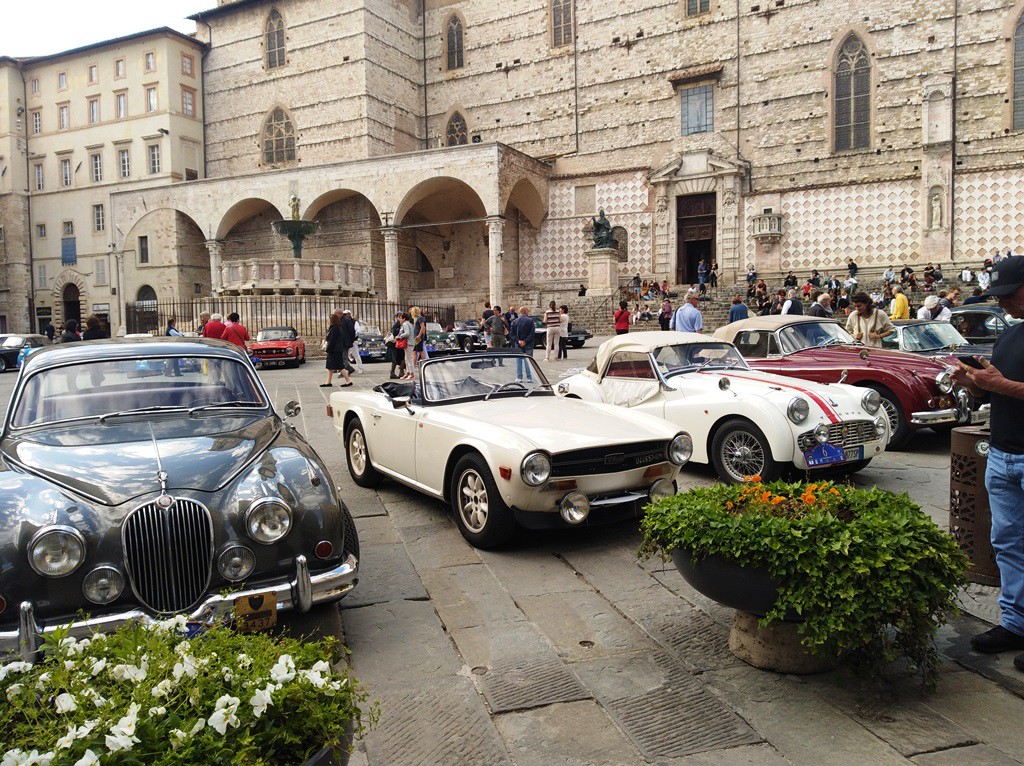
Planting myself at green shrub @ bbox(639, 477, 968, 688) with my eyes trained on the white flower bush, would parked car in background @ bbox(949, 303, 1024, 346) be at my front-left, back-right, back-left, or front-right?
back-right

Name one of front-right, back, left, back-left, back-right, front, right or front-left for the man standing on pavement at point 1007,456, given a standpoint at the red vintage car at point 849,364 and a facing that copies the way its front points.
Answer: front-right

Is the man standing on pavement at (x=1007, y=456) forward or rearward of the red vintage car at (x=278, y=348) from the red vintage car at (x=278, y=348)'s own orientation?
forward

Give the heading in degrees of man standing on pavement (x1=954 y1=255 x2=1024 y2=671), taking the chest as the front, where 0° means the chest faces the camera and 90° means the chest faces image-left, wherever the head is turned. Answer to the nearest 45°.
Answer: approximately 90°

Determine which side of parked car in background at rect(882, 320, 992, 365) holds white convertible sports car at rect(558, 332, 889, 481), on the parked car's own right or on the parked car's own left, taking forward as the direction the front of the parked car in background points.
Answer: on the parked car's own right

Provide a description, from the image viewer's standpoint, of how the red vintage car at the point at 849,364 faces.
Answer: facing the viewer and to the right of the viewer

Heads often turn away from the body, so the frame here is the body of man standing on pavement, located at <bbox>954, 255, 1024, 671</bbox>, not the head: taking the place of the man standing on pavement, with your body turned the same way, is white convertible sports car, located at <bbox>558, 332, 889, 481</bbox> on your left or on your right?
on your right

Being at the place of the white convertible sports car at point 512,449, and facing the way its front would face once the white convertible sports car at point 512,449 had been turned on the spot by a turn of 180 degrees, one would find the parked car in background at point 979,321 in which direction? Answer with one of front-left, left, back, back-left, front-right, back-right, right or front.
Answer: right

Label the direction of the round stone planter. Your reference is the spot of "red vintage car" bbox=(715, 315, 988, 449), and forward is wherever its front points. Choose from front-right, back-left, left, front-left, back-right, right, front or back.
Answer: front-right

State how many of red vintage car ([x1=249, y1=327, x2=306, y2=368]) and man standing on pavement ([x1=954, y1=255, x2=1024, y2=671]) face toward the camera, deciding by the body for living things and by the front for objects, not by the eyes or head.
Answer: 1

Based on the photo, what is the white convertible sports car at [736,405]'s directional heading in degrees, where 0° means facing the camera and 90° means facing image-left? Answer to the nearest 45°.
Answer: approximately 315°

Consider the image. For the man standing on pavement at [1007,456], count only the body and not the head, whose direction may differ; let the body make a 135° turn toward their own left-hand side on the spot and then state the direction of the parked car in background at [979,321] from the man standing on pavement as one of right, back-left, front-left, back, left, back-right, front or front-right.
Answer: back-left

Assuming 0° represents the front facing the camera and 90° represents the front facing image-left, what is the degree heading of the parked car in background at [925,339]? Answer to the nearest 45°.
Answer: approximately 315°

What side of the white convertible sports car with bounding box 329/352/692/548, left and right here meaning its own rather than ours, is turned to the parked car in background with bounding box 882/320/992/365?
left
